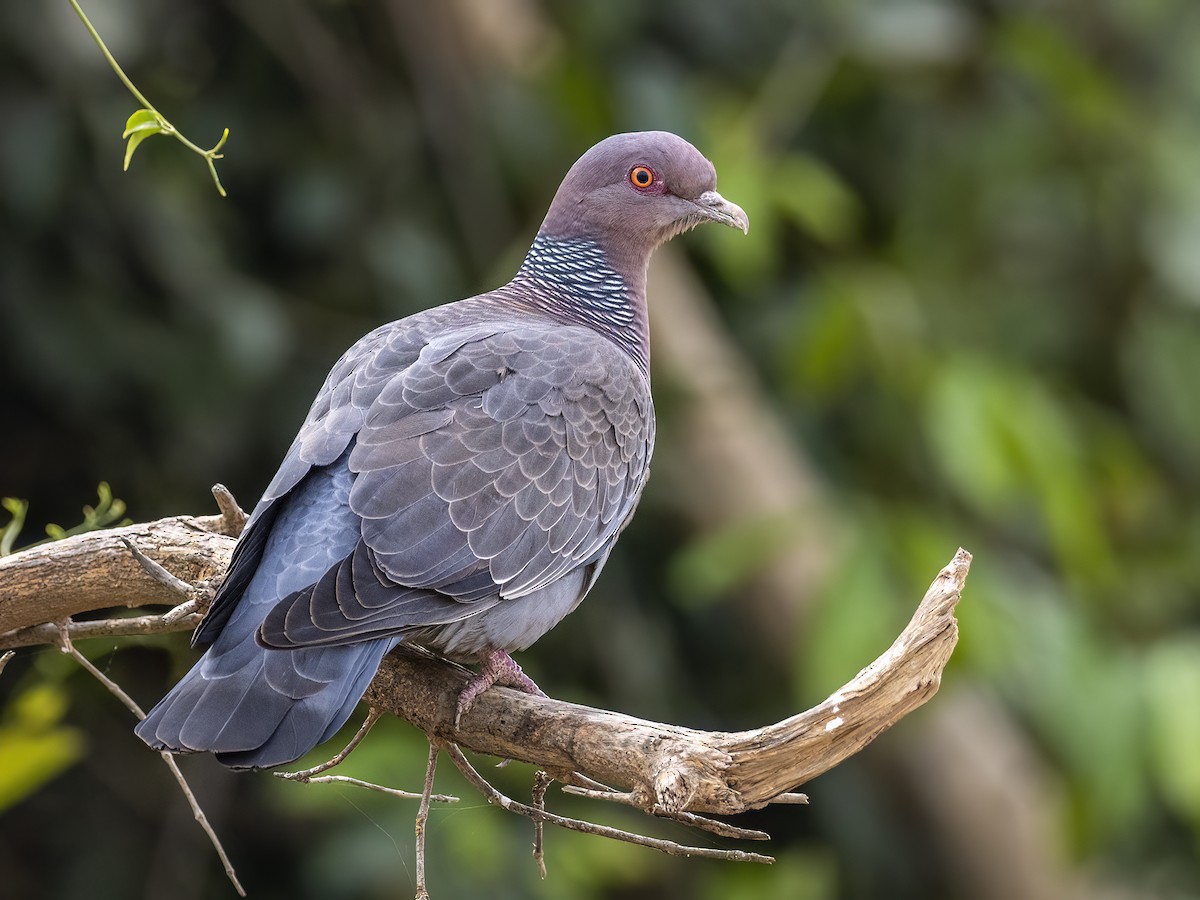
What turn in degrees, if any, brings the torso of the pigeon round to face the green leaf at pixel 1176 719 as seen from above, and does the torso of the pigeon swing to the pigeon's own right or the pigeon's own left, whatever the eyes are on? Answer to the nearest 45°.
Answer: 0° — it already faces it

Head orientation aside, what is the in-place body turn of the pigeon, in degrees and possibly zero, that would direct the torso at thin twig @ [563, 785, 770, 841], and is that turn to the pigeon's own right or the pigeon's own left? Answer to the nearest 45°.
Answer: approximately 90° to the pigeon's own right

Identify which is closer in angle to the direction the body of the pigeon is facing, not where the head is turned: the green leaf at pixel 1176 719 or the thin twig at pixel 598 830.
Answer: the green leaf

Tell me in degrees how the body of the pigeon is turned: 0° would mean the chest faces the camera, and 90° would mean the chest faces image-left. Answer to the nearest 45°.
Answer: approximately 225°
